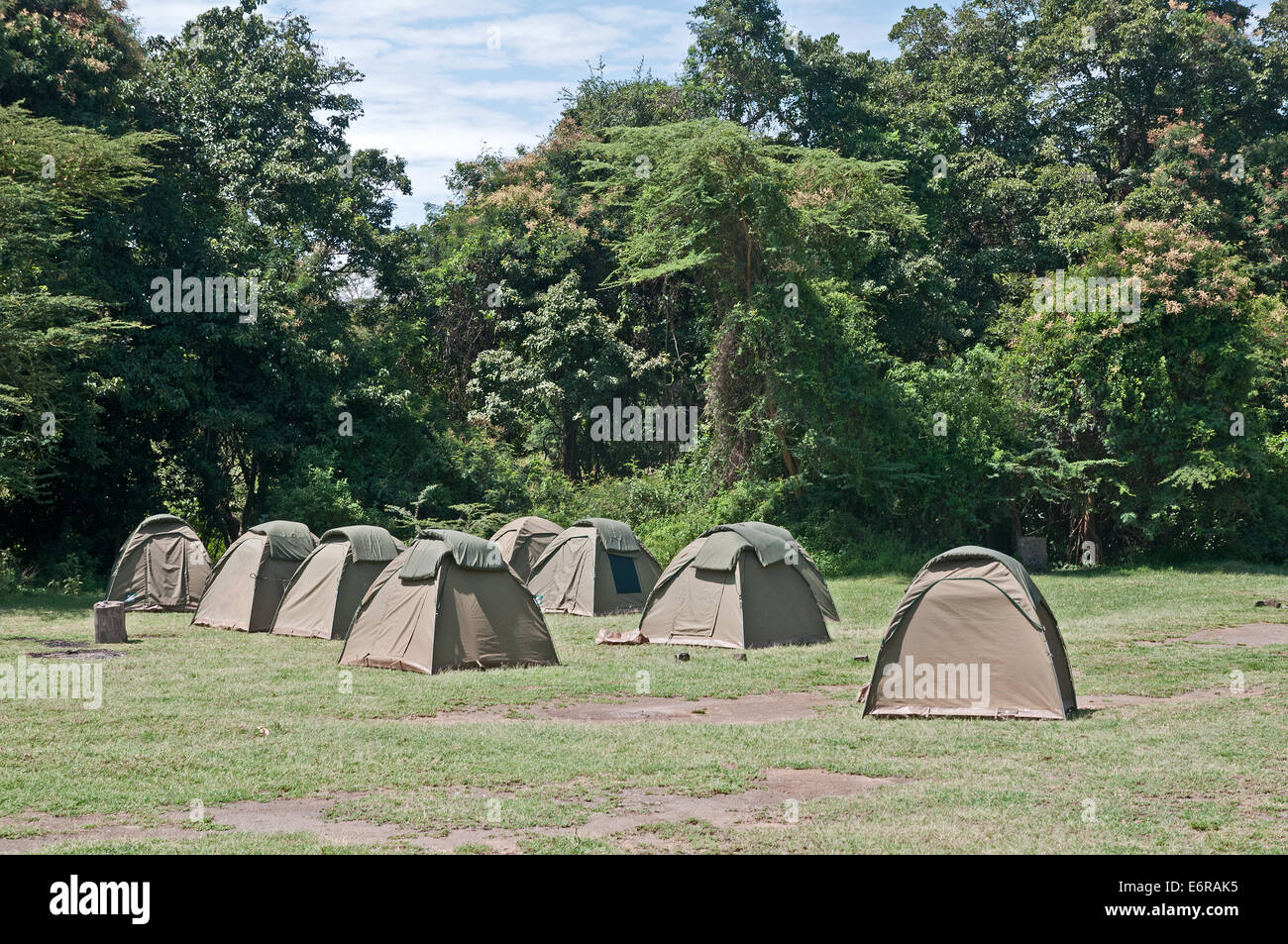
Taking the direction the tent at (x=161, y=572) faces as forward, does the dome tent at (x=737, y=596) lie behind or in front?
in front

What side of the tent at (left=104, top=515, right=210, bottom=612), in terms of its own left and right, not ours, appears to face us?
front

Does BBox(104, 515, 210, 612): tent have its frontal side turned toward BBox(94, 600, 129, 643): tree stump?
yes

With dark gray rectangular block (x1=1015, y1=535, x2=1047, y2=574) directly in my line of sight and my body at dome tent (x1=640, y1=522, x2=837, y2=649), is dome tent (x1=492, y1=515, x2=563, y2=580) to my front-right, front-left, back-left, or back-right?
front-left

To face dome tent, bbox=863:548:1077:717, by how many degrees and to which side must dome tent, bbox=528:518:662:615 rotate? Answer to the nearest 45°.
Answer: approximately 45° to its left

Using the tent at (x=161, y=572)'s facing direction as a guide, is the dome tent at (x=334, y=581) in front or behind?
in front

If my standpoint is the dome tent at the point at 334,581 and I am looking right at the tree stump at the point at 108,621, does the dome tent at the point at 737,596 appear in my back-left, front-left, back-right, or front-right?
back-left

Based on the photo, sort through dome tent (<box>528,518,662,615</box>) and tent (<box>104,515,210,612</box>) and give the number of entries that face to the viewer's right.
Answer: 0

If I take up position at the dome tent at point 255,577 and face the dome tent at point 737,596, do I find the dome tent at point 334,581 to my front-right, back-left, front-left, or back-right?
front-right
